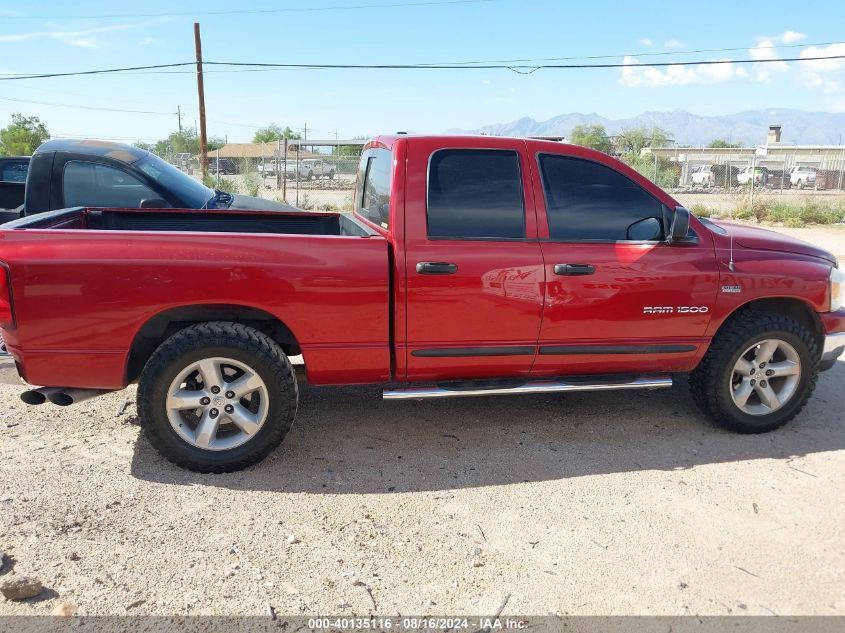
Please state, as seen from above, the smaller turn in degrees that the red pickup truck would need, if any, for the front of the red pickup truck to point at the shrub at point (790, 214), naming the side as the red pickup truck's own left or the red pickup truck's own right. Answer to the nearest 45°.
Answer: approximately 45° to the red pickup truck's own left

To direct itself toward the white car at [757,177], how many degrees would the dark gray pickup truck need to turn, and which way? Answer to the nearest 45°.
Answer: approximately 45° to its left

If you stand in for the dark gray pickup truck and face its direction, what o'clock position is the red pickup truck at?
The red pickup truck is roughly at 2 o'clock from the dark gray pickup truck.

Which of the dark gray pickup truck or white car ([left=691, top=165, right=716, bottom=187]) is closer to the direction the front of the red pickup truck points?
the white car

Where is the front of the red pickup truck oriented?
to the viewer's right

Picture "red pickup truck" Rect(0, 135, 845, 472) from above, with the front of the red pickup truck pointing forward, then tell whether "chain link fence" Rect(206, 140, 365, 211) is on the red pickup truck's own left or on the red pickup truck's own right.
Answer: on the red pickup truck's own left

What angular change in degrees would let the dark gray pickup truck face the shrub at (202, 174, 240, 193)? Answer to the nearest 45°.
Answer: approximately 90° to its left

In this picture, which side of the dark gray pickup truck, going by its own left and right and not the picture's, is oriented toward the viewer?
right

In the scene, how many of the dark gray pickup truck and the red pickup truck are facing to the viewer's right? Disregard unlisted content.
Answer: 2
